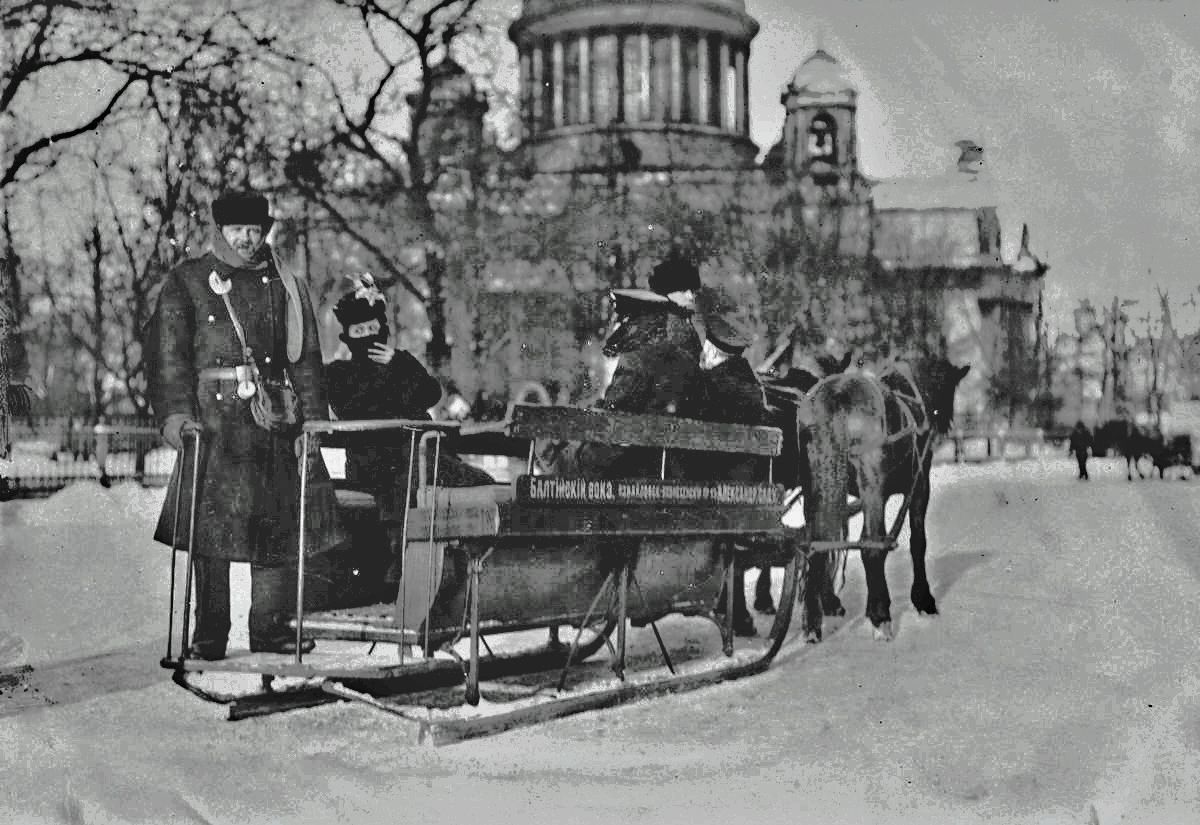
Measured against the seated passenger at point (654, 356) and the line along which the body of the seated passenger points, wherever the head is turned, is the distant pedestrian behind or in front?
in front

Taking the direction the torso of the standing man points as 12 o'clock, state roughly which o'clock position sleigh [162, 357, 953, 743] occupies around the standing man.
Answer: The sleigh is roughly at 9 o'clock from the standing man.

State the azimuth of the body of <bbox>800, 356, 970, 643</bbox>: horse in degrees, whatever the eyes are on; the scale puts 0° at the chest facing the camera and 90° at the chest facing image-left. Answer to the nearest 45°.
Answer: approximately 225°

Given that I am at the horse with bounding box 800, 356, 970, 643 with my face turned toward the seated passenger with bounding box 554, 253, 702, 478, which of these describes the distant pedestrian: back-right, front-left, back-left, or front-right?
back-right

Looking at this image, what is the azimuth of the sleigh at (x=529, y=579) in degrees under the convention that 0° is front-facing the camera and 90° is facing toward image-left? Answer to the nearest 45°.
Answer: approximately 225°

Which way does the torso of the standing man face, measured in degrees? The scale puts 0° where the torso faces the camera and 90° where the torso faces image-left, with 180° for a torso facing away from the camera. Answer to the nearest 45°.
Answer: approximately 0°

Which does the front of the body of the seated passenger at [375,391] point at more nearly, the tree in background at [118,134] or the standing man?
the standing man

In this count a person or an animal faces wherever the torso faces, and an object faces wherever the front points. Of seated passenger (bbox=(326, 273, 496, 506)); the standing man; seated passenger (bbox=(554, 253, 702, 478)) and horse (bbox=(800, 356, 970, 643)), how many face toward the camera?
2

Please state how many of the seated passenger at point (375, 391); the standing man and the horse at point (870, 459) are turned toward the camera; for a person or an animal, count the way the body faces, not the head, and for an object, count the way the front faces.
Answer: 2

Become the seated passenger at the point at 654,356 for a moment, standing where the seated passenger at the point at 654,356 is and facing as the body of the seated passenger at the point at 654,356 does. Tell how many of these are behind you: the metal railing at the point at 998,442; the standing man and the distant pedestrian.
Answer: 1

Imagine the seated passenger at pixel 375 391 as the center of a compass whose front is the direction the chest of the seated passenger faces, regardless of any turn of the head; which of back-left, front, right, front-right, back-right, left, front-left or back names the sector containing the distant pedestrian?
back-left
